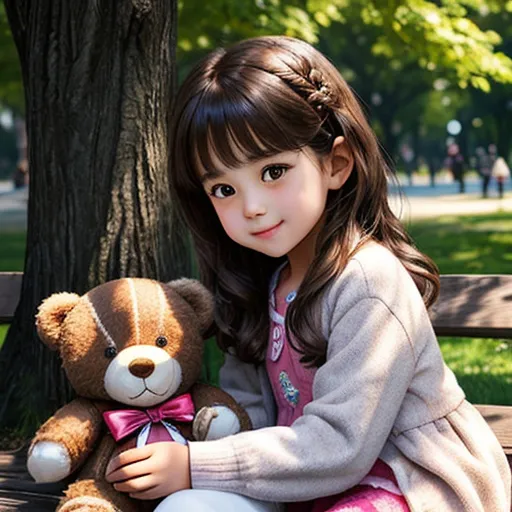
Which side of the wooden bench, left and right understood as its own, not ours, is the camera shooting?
front

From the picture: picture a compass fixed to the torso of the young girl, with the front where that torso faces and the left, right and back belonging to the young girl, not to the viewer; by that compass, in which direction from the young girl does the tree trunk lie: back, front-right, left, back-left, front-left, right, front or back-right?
right
